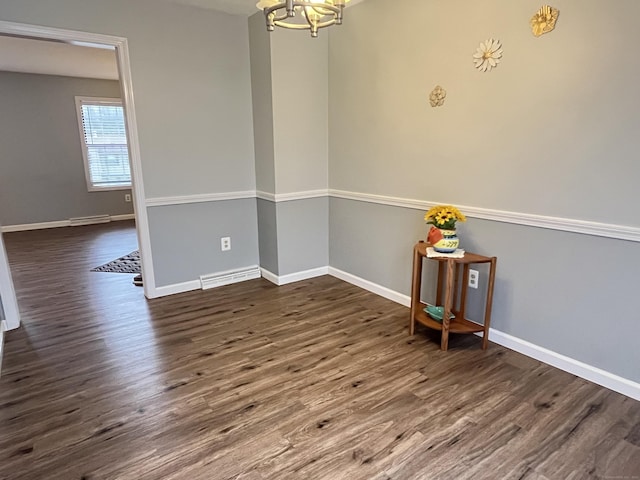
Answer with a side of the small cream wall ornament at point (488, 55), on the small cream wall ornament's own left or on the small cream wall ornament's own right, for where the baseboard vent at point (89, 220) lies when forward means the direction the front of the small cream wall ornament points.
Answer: on the small cream wall ornament's own right

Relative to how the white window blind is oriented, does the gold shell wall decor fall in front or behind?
in front

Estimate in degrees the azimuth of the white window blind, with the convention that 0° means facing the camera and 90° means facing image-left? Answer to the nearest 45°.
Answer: approximately 0°

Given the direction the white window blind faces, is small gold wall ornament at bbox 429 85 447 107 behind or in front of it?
in front

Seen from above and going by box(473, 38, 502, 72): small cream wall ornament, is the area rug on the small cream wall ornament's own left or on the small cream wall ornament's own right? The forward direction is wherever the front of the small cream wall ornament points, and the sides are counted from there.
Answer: on the small cream wall ornament's own right
